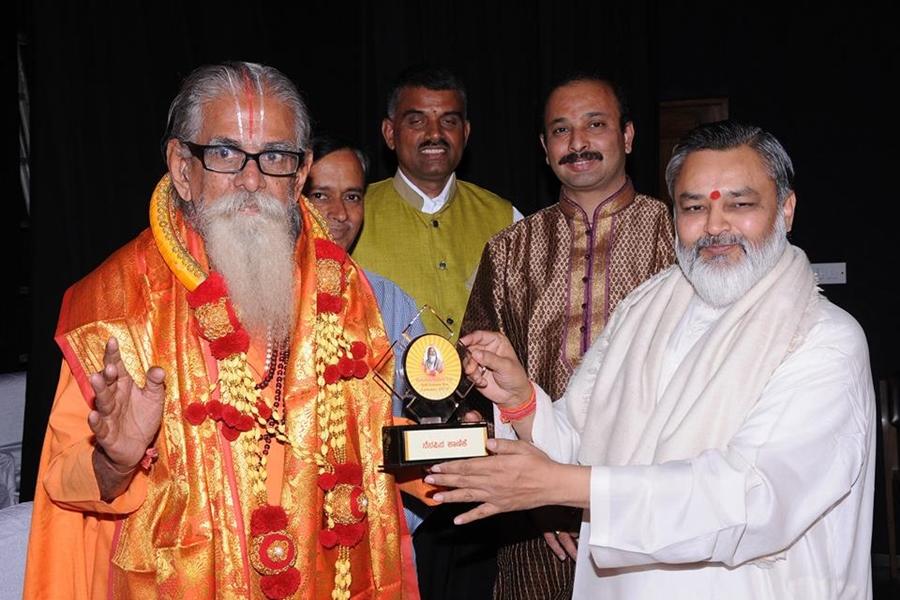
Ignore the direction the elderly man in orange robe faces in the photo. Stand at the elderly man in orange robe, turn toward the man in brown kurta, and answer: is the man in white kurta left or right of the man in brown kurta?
right

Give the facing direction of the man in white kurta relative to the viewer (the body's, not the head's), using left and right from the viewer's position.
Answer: facing the viewer and to the left of the viewer

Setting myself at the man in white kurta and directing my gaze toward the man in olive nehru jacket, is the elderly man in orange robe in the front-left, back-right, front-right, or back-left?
front-left

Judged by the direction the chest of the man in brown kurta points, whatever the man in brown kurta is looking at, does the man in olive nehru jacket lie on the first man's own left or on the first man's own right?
on the first man's own right

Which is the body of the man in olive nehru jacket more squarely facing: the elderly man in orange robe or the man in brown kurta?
the elderly man in orange robe

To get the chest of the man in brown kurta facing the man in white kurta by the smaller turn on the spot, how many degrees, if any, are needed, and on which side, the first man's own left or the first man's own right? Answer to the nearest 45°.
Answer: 0° — they already face them

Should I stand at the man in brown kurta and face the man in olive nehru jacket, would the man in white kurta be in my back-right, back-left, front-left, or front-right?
back-left

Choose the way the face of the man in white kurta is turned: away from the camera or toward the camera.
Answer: toward the camera

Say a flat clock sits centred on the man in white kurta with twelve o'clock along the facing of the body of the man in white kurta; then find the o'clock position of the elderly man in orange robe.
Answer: The elderly man in orange robe is roughly at 1 o'clock from the man in white kurta.

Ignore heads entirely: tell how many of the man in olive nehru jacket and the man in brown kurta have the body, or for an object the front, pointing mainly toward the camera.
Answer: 2

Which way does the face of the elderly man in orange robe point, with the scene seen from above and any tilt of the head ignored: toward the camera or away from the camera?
toward the camera

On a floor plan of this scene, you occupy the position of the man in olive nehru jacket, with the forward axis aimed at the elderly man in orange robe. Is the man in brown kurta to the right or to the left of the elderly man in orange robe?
left

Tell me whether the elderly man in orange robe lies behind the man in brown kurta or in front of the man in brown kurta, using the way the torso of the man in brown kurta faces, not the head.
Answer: in front

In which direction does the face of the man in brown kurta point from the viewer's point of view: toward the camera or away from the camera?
toward the camera

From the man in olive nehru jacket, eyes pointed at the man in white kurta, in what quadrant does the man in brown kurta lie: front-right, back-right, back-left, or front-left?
front-left

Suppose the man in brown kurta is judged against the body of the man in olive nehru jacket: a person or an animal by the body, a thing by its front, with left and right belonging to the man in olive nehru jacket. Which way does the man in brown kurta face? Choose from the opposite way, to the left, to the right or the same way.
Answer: the same way

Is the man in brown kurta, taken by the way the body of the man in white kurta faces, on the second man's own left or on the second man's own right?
on the second man's own right

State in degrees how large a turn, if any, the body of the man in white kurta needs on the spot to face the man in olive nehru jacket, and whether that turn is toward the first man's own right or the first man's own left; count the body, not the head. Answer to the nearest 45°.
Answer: approximately 90° to the first man's own right

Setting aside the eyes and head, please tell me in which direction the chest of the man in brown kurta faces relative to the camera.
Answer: toward the camera

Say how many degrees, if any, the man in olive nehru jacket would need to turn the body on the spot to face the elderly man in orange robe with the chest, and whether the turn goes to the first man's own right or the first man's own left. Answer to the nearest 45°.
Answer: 0° — they already face them
